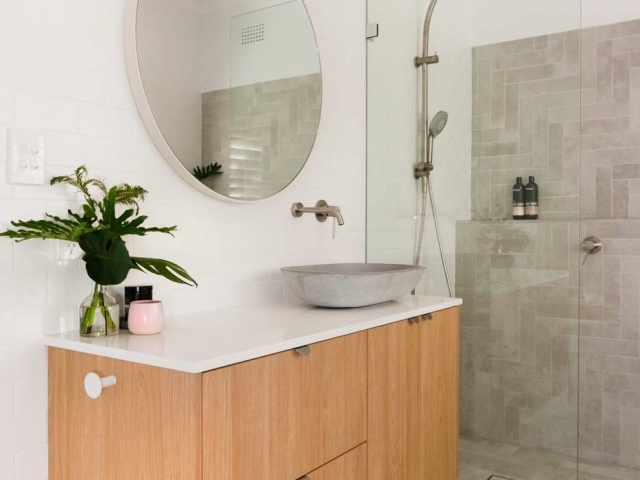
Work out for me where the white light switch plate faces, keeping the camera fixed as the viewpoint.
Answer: facing the viewer and to the right of the viewer

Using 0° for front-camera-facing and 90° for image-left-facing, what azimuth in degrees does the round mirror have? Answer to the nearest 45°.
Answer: approximately 315°

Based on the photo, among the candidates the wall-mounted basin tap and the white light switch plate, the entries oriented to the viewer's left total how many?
0

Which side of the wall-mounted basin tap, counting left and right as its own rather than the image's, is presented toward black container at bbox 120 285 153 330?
right

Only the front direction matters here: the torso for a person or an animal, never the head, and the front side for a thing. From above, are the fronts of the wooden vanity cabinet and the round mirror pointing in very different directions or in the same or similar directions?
same or similar directions

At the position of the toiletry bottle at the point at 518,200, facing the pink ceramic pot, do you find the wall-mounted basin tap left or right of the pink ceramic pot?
right

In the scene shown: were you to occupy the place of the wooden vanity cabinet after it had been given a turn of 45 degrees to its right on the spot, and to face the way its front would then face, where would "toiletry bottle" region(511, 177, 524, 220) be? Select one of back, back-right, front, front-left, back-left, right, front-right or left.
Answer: back-left

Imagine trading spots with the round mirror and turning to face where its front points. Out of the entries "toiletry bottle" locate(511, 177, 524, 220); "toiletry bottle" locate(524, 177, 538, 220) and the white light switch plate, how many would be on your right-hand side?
1

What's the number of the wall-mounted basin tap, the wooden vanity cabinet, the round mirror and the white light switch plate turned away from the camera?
0

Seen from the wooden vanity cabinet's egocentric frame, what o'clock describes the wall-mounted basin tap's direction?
The wall-mounted basin tap is roughly at 8 o'clock from the wooden vanity cabinet.

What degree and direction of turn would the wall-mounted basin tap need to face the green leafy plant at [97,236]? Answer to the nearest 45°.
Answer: approximately 90° to its right

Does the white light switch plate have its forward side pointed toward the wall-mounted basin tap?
no

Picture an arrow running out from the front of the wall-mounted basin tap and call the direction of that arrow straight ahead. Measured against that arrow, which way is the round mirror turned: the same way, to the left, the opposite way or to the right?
the same way

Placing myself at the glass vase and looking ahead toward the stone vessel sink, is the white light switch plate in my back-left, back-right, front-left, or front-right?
back-left

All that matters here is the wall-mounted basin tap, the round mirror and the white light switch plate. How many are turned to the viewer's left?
0
